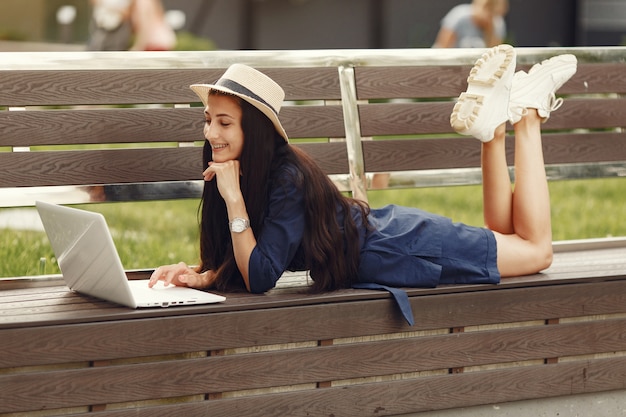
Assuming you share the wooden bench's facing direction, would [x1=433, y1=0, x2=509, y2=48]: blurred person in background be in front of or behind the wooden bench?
behind

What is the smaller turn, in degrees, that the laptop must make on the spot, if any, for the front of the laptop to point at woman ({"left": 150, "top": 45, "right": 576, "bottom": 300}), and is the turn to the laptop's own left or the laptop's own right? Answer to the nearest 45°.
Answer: approximately 45° to the laptop's own right

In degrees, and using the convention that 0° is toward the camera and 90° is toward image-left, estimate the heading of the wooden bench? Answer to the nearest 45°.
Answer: approximately 0°

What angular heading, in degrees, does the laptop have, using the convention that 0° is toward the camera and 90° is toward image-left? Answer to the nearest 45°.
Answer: approximately 225°

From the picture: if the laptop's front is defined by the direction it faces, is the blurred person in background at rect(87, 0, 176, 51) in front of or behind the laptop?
in front
